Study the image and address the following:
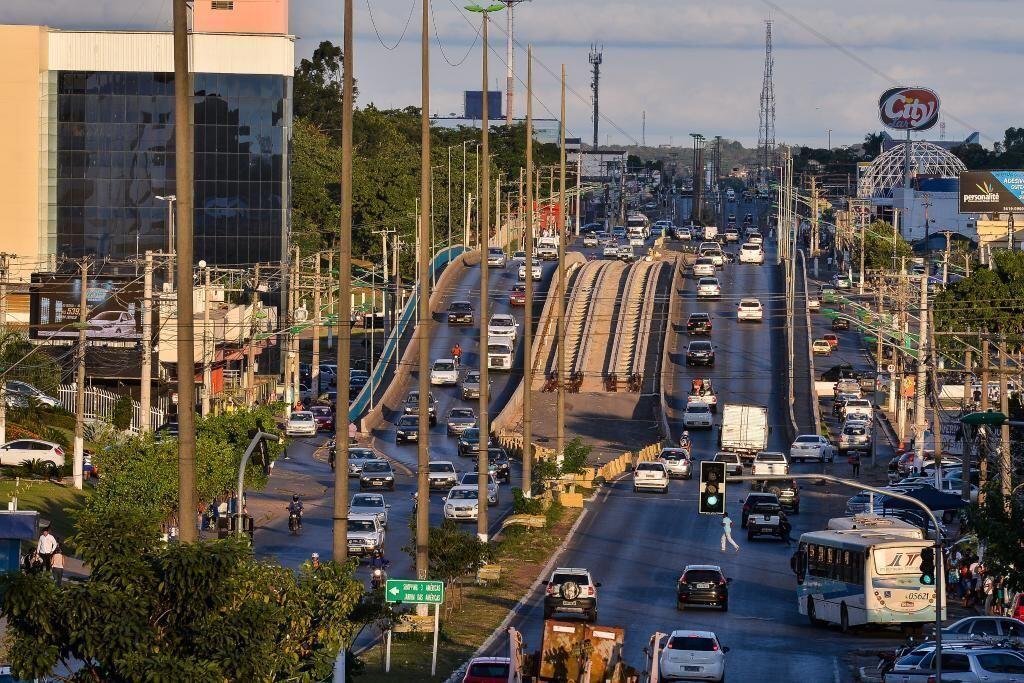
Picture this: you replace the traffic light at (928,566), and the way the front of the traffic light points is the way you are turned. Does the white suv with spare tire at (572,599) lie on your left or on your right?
on your right

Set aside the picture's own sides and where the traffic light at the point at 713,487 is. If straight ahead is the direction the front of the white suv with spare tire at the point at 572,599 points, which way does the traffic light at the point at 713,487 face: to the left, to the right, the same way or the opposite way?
the opposite way

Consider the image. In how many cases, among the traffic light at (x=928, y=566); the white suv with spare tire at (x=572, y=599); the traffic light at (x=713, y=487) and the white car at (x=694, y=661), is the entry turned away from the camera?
2

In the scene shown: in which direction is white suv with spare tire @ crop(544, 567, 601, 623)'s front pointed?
away from the camera

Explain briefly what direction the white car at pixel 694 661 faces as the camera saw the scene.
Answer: facing away from the viewer

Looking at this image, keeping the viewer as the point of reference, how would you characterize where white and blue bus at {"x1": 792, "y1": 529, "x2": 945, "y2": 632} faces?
facing away from the viewer and to the left of the viewer

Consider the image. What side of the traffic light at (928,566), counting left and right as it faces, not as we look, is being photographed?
front

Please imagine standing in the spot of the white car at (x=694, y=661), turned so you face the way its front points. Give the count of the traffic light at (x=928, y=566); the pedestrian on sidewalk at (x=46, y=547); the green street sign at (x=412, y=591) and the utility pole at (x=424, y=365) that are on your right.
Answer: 1

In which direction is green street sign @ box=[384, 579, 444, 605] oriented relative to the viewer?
toward the camera

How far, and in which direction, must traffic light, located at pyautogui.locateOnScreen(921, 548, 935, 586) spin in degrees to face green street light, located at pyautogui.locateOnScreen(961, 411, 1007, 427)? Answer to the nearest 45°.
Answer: approximately 180°

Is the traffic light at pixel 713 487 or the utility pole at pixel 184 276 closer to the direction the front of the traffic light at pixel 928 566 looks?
the utility pole

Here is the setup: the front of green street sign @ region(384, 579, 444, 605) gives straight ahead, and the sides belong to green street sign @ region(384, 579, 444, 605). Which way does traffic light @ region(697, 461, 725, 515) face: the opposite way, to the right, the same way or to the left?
the same way

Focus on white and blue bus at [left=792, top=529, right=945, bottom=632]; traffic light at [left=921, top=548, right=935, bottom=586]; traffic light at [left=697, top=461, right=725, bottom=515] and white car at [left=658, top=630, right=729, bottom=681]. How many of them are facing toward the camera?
2

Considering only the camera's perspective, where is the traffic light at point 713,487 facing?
facing the viewer

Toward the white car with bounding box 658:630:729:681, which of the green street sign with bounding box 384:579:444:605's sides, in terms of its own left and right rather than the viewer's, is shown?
left

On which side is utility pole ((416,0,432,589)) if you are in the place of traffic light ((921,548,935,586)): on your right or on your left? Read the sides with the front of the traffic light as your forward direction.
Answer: on your right

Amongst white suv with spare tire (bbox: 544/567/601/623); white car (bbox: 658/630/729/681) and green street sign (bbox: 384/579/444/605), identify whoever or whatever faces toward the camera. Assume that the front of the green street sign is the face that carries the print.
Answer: the green street sign
